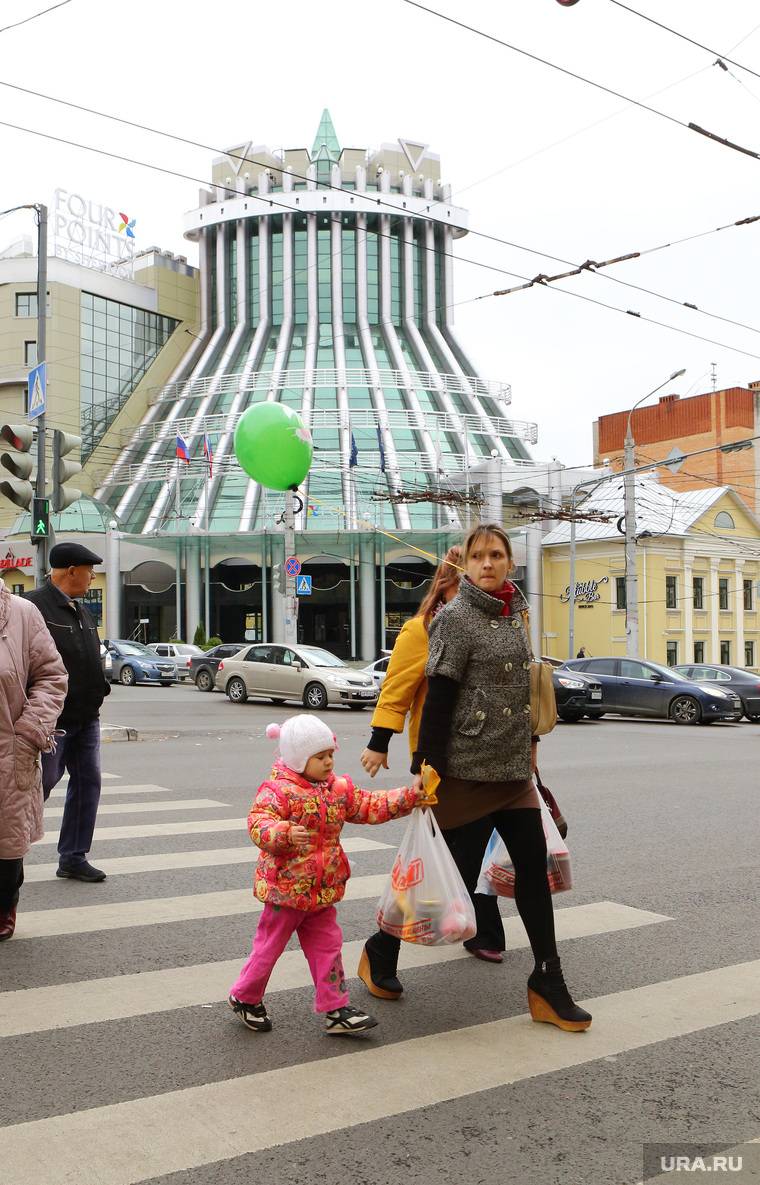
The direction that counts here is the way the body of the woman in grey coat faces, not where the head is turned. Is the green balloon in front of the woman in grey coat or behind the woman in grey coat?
behind

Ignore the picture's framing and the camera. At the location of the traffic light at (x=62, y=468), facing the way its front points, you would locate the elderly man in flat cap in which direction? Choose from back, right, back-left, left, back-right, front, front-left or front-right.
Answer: right

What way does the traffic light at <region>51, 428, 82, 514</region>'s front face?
to the viewer's right

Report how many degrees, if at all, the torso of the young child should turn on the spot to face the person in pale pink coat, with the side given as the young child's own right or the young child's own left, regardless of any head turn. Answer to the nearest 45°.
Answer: approximately 180°

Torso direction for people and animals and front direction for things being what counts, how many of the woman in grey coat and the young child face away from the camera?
0

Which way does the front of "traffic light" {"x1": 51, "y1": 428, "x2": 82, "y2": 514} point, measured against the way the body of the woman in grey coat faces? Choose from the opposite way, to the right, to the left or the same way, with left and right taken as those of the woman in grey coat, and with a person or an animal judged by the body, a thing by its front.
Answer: to the left

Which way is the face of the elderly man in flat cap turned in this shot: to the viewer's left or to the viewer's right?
to the viewer's right

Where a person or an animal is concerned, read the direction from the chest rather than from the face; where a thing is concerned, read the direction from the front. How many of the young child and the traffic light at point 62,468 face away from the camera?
0
